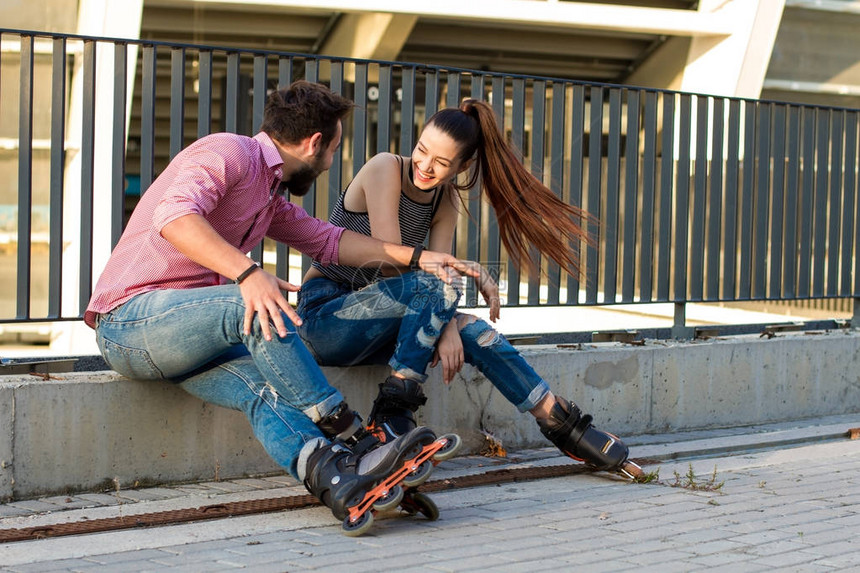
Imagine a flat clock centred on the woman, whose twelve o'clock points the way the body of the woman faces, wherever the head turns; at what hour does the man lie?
The man is roughly at 3 o'clock from the woman.

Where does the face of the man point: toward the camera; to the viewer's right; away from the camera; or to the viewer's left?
to the viewer's right

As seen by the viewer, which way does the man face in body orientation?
to the viewer's right
